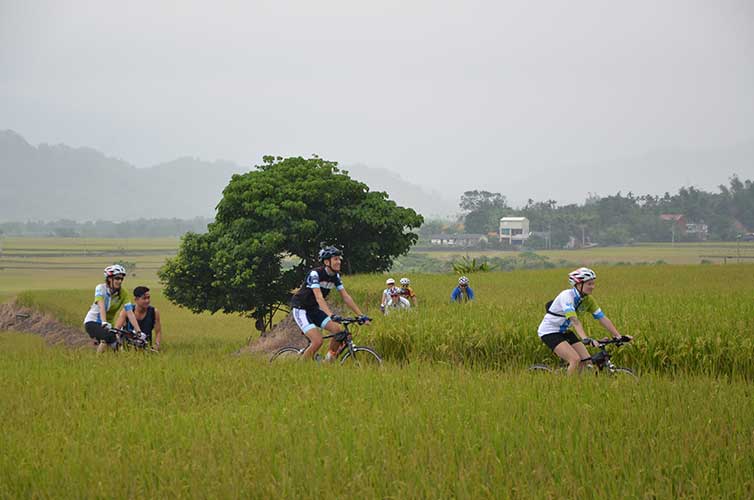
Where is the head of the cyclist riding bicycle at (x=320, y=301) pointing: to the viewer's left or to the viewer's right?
to the viewer's right

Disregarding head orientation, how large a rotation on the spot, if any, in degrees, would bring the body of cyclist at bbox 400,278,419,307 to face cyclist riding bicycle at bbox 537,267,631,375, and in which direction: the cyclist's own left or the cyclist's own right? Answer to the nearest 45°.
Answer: approximately 45° to the cyclist's own left

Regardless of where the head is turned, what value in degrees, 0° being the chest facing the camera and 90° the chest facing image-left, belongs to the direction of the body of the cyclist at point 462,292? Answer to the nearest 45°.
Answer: approximately 0°

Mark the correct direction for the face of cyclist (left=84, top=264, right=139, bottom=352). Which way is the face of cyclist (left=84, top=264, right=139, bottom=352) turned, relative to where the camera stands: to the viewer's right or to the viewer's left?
to the viewer's right

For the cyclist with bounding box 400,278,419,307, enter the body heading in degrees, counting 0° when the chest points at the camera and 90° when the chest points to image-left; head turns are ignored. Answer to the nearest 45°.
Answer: approximately 45°

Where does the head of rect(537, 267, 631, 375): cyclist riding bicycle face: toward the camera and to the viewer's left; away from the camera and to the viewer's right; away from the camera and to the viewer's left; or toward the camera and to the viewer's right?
toward the camera and to the viewer's right
